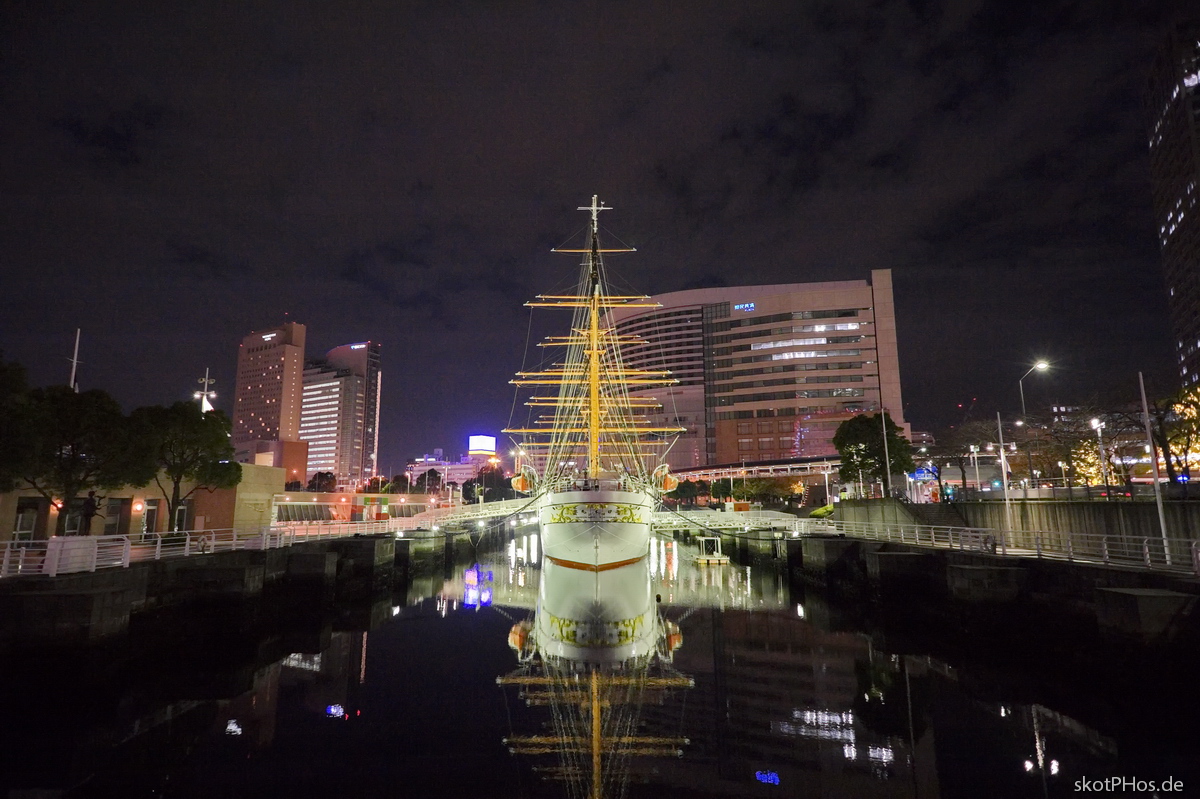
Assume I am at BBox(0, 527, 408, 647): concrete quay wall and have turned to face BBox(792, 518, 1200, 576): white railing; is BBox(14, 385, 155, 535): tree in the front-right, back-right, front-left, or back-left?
back-left

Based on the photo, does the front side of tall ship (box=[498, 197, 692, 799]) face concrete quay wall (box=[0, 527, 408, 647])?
no

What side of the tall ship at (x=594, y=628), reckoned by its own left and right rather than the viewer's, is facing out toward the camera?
back

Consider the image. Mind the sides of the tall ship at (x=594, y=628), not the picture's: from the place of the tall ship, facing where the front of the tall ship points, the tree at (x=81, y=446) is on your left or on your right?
on your left

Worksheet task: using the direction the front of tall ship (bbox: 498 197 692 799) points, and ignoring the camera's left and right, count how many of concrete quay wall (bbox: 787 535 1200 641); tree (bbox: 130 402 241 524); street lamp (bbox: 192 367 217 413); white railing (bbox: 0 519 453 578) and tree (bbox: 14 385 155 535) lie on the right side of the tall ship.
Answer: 1

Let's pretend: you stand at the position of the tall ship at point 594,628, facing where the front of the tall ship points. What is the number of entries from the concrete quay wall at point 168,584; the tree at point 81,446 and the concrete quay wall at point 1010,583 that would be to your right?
1

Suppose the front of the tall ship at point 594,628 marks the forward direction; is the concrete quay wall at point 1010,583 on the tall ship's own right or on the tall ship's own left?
on the tall ship's own right

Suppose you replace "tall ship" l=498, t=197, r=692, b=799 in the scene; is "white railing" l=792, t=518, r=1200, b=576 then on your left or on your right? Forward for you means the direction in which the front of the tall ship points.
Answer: on your right

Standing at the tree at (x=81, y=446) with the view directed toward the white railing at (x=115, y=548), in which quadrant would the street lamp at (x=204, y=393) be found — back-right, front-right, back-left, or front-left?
back-left

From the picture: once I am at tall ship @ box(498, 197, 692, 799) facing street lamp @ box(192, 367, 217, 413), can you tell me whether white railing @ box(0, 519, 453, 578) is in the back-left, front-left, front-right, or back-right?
front-left

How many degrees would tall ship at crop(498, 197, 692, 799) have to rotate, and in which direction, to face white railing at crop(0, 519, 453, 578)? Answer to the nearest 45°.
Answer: approximately 90° to its left
